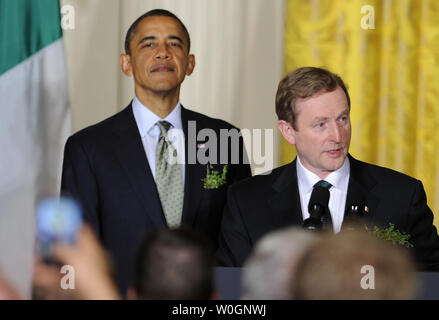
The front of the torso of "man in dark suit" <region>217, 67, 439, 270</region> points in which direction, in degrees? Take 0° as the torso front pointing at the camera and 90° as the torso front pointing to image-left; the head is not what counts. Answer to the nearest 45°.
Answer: approximately 0°

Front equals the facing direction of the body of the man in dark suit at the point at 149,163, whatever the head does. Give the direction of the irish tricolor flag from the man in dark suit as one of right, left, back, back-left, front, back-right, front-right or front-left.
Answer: back-right

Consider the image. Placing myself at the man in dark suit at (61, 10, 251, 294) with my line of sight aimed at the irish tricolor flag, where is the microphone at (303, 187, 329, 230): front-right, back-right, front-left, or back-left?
back-left

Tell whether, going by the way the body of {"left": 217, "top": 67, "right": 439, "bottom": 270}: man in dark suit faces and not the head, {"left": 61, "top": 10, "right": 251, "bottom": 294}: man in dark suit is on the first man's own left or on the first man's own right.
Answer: on the first man's own right

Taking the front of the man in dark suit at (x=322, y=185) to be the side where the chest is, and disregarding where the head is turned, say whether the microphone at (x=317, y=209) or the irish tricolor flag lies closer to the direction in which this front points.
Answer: the microphone

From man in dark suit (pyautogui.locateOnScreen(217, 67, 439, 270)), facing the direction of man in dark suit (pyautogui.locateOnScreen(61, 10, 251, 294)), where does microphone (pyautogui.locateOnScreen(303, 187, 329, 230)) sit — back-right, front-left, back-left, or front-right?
back-left

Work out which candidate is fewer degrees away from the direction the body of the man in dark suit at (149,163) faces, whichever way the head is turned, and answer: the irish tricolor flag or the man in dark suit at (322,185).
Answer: the man in dark suit

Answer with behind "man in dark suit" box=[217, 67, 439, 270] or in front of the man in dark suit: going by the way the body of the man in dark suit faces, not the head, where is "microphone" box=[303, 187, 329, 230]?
in front

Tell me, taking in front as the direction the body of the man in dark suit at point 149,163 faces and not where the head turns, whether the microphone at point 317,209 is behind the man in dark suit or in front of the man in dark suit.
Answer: in front

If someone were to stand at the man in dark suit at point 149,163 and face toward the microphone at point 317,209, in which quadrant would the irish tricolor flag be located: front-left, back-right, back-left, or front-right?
back-right

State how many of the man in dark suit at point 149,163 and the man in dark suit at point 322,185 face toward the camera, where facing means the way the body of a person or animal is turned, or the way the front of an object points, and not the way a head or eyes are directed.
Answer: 2
